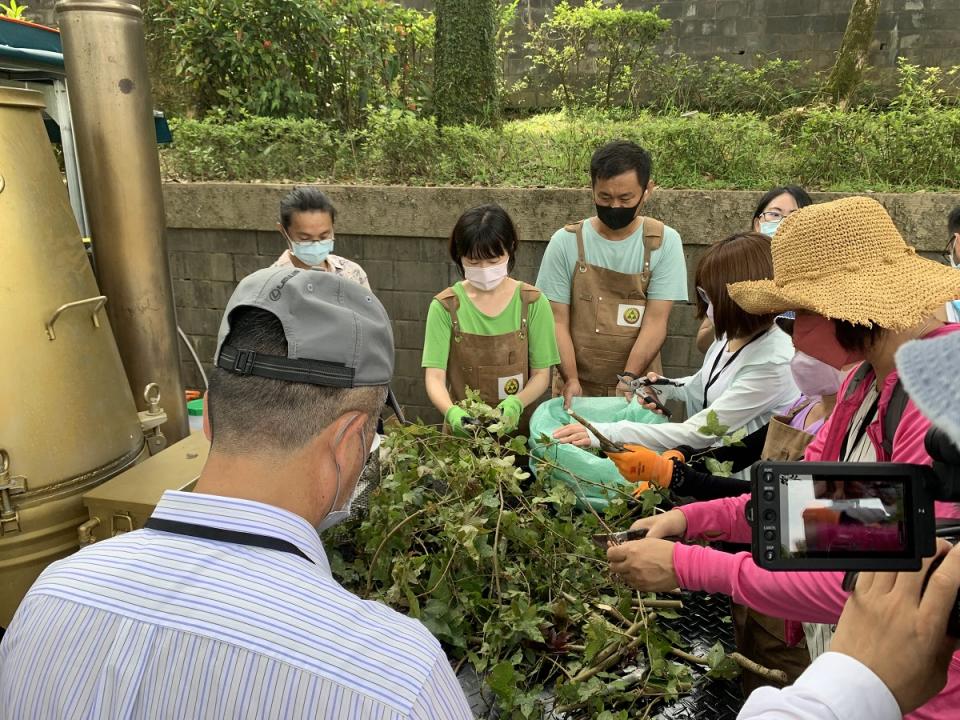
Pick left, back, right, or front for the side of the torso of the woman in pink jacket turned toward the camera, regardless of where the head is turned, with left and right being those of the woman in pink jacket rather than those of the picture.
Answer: left

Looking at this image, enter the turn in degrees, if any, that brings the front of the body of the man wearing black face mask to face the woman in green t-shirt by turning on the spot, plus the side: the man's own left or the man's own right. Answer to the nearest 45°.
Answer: approximately 45° to the man's own right

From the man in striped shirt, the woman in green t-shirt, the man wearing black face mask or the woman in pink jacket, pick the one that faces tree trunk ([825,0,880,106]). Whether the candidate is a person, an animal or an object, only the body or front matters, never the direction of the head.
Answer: the man in striped shirt

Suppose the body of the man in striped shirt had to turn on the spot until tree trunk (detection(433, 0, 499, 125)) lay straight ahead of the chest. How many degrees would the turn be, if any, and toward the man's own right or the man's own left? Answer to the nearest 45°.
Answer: approximately 45° to the man's own left

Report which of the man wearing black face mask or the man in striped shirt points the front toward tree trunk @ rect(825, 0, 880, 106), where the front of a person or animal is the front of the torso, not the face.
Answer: the man in striped shirt

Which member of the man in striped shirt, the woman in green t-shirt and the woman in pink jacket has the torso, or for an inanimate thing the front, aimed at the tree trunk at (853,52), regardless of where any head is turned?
the man in striped shirt

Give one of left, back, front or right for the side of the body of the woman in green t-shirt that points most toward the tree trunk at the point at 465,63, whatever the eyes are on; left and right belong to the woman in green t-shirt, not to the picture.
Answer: back

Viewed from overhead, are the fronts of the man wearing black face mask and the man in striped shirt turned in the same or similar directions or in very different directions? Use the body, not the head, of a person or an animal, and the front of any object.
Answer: very different directions

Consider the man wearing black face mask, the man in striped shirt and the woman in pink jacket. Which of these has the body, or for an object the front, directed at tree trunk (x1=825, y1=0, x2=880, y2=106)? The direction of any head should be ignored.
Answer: the man in striped shirt

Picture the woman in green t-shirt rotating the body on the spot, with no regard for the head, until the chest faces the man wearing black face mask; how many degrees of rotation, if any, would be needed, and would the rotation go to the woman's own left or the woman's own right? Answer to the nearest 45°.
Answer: approximately 135° to the woman's own left

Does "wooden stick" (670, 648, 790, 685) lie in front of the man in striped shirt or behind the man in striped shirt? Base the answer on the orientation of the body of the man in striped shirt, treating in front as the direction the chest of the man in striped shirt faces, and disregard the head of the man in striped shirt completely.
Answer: in front

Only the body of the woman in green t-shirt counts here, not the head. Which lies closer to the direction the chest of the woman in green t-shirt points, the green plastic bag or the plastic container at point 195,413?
the green plastic bag

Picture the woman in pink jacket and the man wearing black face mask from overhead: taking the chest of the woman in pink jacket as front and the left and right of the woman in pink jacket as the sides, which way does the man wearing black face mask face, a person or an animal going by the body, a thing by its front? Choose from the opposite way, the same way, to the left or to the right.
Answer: to the left

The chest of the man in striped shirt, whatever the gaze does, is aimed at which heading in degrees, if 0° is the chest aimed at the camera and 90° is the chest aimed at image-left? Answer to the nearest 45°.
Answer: approximately 225°
